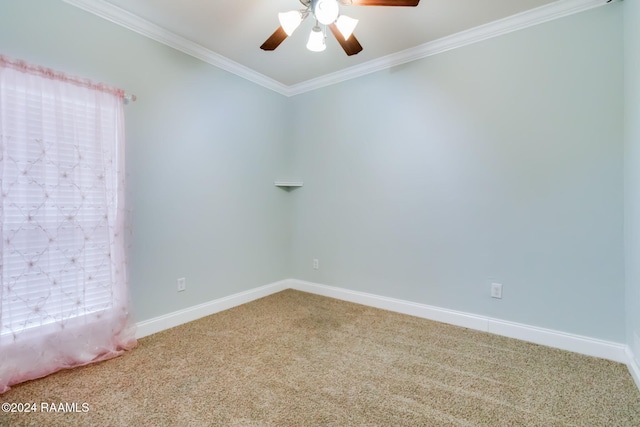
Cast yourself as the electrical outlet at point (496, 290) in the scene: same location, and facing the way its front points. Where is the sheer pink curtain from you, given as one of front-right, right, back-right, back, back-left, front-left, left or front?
front-right

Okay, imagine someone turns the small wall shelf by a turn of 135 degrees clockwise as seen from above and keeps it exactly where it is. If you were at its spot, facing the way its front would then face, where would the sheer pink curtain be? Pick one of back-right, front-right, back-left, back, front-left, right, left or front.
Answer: left

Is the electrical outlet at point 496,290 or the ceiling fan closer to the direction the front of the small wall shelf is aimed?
the ceiling fan

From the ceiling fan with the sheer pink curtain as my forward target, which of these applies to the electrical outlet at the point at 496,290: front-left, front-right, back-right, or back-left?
back-right

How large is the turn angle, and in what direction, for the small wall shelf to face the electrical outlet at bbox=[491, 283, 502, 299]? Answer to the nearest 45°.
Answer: approximately 45° to its left

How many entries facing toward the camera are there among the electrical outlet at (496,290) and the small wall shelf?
2

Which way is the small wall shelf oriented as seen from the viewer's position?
toward the camera

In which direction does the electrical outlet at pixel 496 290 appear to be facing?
toward the camera

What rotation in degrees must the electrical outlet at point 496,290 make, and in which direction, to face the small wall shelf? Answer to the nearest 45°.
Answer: approximately 90° to its right

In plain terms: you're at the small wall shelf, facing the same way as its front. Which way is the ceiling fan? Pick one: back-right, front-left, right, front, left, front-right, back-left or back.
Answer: front
